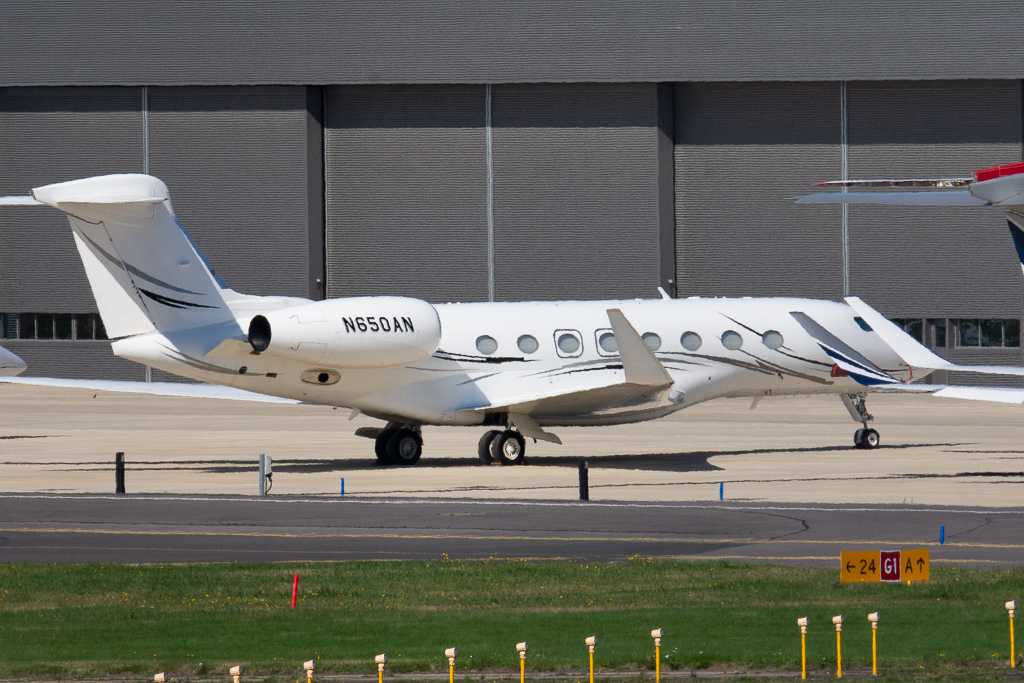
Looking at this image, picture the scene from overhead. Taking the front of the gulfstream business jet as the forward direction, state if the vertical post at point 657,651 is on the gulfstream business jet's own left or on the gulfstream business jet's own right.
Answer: on the gulfstream business jet's own right

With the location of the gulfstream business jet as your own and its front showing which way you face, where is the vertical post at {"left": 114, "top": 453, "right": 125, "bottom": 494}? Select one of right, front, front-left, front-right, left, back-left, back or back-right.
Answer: back

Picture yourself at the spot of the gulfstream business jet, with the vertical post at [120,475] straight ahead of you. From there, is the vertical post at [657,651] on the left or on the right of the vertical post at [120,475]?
left

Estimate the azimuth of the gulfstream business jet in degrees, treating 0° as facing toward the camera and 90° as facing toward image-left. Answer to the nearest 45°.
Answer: approximately 225°

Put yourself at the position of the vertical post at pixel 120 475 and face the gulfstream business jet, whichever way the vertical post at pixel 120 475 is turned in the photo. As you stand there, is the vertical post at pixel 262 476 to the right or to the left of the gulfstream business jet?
right

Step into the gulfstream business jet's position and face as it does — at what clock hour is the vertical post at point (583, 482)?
The vertical post is roughly at 4 o'clock from the gulfstream business jet.
